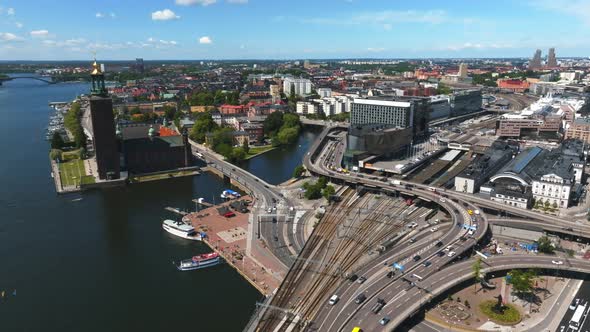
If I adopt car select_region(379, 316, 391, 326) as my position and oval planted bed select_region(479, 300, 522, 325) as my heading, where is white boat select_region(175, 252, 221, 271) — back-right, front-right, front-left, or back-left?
back-left

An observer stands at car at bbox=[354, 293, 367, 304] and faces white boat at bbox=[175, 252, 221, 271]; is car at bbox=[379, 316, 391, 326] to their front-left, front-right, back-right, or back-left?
back-left

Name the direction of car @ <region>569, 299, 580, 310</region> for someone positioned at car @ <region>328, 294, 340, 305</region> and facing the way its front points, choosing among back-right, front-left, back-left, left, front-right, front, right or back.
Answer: back-left

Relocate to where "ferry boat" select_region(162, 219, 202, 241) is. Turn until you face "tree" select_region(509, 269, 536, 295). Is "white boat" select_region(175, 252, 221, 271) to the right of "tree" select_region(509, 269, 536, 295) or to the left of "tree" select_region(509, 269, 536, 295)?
right
